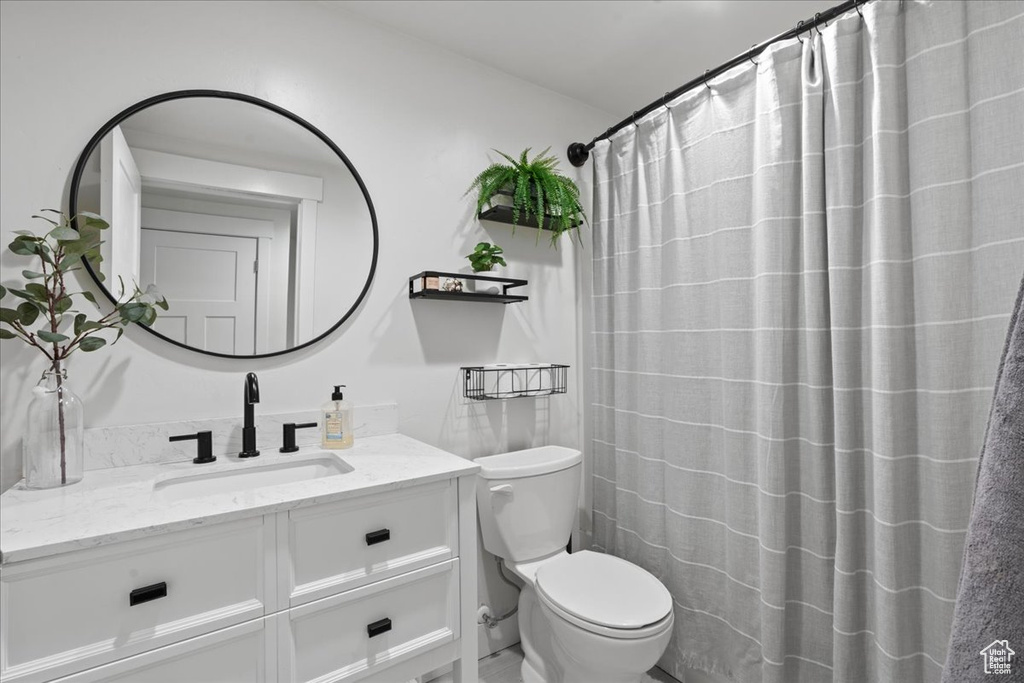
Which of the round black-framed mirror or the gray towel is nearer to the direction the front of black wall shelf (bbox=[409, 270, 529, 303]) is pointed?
the gray towel

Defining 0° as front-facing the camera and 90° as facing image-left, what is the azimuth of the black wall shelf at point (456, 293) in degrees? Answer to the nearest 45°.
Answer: approximately 315°

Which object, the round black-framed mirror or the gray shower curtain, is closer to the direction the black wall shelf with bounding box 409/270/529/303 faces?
the gray shower curtain

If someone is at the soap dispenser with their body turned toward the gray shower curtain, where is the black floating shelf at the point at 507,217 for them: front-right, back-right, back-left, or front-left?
front-left

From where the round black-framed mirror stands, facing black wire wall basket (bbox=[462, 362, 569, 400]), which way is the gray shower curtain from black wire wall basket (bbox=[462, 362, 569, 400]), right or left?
right

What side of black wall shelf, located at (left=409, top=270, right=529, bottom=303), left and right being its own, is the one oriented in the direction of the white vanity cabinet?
right

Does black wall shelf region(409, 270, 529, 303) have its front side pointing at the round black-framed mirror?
no
